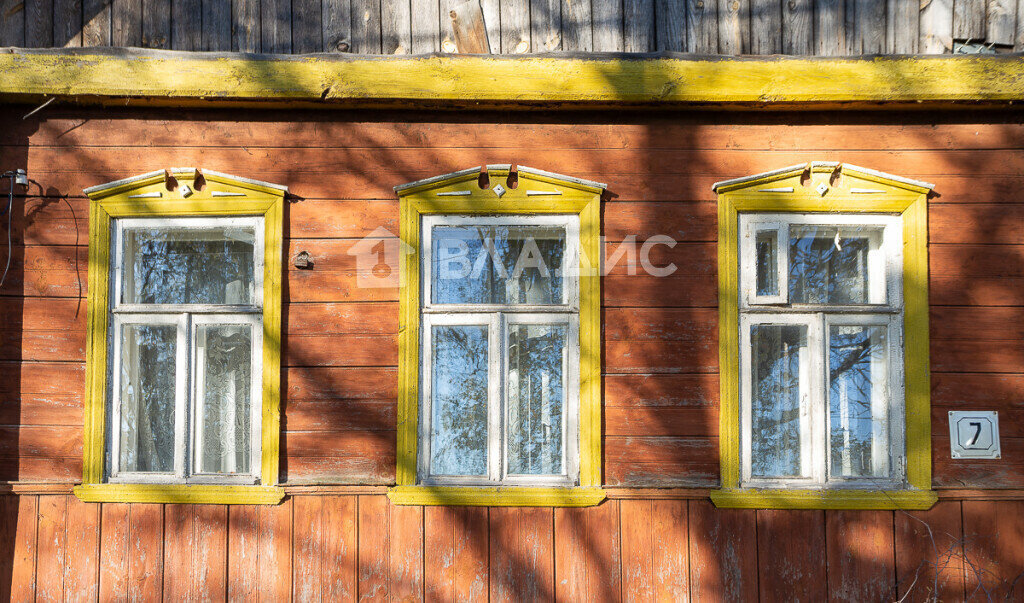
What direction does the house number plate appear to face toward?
toward the camera

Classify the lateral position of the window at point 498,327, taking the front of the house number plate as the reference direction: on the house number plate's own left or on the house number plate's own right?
on the house number plate's own right
